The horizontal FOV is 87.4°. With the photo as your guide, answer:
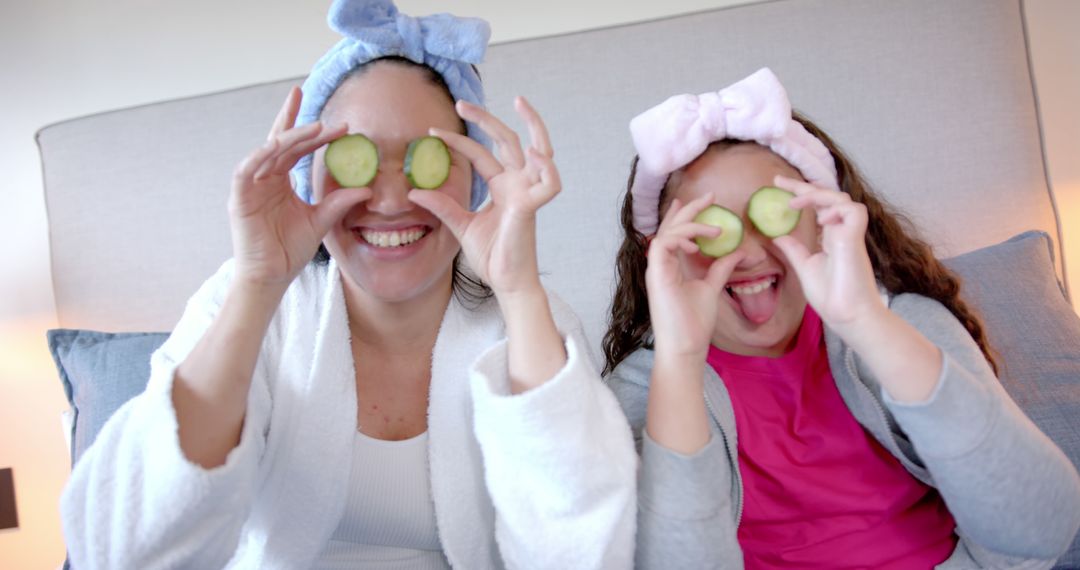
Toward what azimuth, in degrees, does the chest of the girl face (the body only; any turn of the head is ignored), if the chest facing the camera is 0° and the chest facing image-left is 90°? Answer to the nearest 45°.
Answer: approximately 0°

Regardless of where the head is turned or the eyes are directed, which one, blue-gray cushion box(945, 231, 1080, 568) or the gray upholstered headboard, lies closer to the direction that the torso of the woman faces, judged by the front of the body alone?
the blue-gray cushion

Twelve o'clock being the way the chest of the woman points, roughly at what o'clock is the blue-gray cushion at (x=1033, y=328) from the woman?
The blue-gray cushion is roughly at 9 o'clock from the woman.

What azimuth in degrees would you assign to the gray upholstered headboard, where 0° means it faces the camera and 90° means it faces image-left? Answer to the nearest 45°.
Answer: approximately 0°
